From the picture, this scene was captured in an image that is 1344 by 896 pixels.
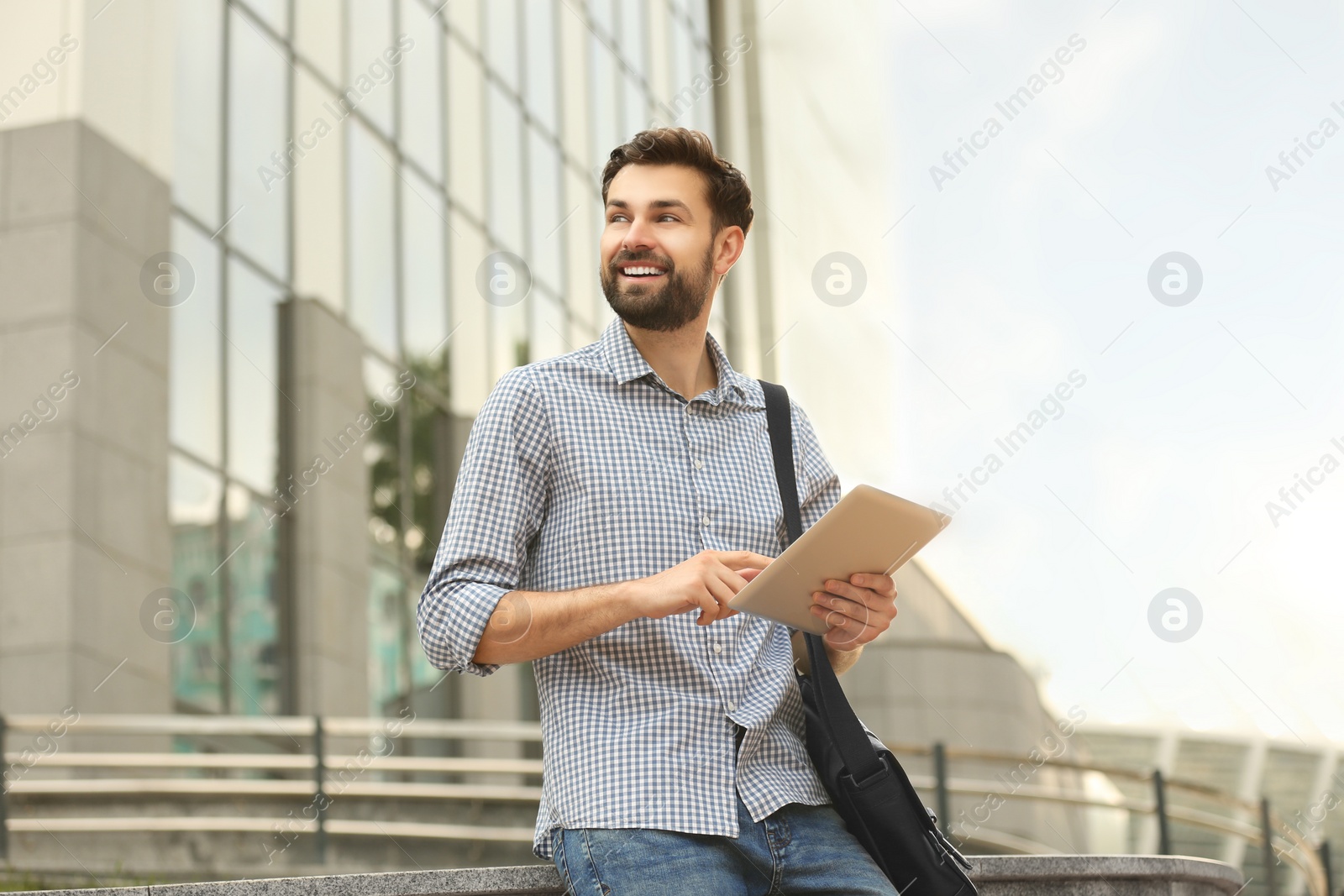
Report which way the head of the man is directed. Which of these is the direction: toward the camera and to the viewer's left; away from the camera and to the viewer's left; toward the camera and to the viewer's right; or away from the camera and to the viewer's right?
toward the camera and to the viewer's left

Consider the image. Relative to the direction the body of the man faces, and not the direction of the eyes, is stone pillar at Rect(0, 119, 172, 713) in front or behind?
behind

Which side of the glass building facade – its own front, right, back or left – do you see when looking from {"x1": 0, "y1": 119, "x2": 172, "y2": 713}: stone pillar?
right

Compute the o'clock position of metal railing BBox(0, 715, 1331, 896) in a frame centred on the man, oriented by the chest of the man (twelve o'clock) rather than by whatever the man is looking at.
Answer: The metal railing is roughly at 7 o'clock from the man.

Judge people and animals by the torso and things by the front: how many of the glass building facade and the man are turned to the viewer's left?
0

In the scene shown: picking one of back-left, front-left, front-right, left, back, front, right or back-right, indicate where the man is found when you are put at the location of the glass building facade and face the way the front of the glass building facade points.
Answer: front-right

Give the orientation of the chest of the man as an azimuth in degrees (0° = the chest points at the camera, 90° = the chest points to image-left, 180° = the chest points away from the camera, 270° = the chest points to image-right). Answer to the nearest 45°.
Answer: approximately 315°
